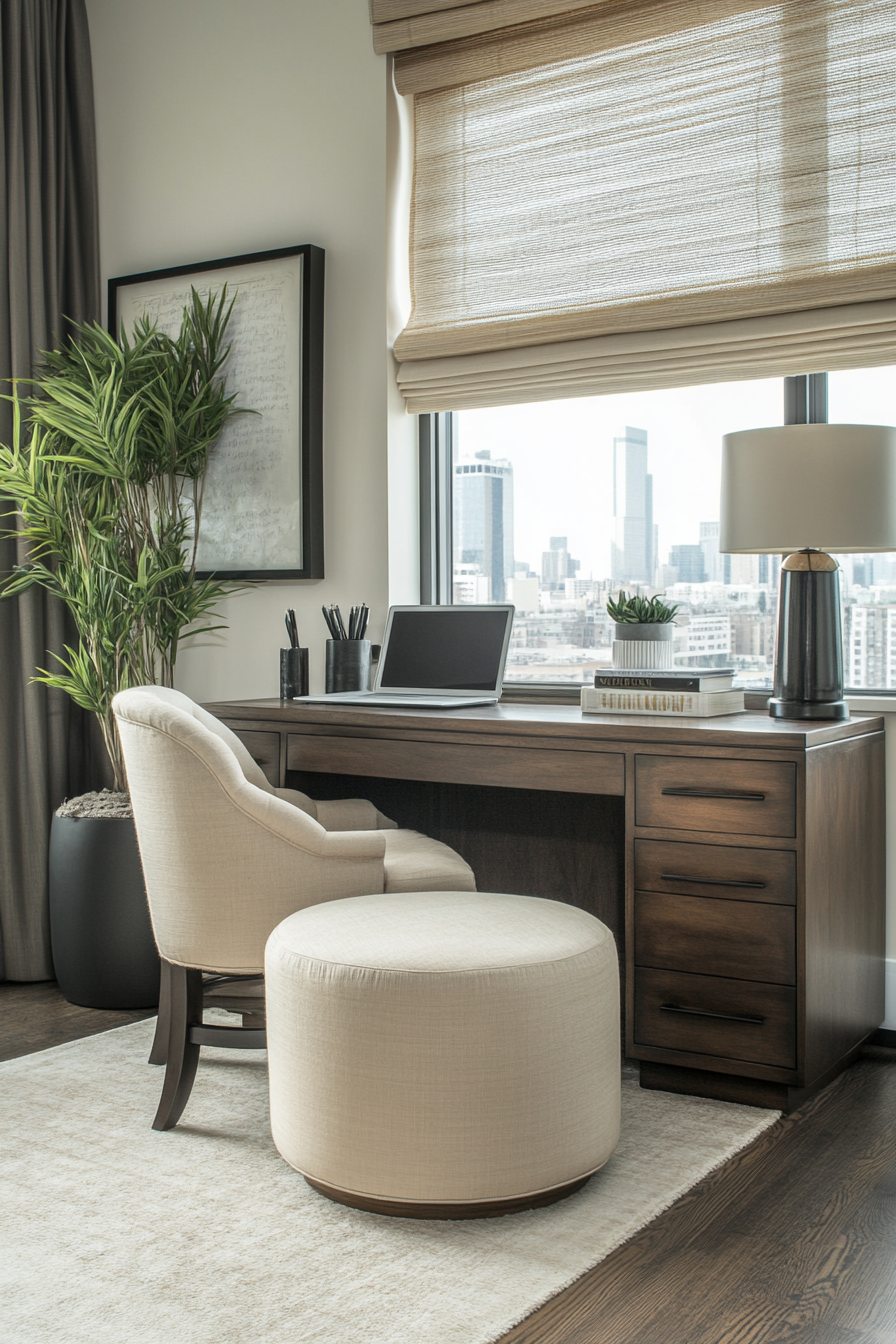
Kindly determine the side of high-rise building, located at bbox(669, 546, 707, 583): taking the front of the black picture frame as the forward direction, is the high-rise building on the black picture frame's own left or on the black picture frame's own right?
on the black picture frame's own left

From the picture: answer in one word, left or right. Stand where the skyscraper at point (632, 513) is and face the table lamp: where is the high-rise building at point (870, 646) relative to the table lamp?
left

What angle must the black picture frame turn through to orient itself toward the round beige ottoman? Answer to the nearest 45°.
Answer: approximately 45° to its left

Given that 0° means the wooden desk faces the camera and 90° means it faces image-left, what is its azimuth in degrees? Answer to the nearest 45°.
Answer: approximately 45°
